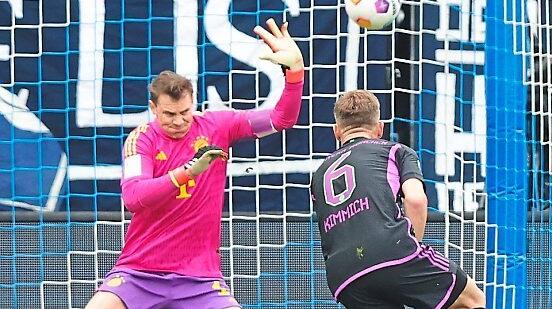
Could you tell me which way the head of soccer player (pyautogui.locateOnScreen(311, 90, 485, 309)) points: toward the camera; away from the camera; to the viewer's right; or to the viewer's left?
away from the camera

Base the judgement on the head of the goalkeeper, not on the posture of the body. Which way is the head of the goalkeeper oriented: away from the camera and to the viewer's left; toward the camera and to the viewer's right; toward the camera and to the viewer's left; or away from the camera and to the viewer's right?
toward the camera and to the viewer's right

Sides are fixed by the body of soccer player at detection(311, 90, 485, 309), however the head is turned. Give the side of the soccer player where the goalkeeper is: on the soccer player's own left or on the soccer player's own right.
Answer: on the soccer player's own left

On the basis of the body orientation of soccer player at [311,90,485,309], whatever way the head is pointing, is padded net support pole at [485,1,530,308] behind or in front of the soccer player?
in front
